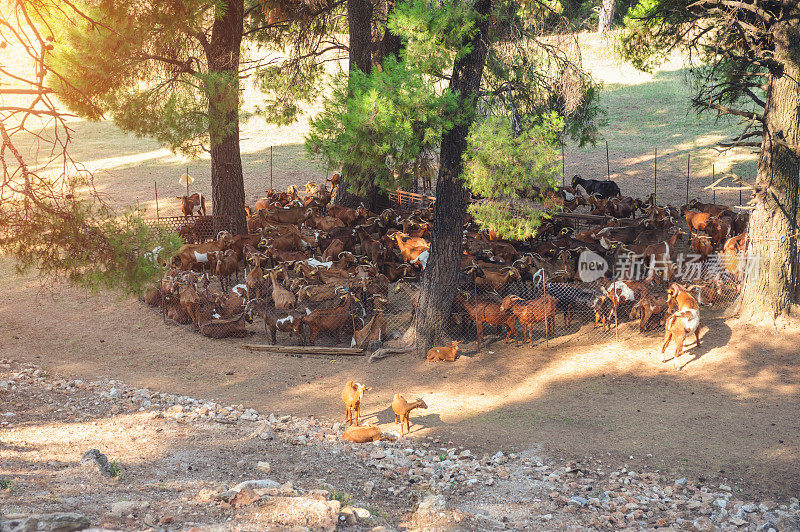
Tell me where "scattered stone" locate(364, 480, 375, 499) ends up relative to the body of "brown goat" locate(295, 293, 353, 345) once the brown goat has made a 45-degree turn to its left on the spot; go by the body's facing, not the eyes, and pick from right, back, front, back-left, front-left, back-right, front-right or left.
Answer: back-right

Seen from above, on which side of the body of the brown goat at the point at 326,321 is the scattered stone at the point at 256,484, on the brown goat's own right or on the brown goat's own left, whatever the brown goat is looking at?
on the brown goat's own right

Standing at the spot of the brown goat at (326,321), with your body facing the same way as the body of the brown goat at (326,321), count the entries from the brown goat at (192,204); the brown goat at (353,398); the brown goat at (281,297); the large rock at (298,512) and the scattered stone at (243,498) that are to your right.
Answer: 3

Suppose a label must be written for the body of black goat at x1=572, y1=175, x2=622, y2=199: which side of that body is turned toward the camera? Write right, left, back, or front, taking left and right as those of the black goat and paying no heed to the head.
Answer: left
